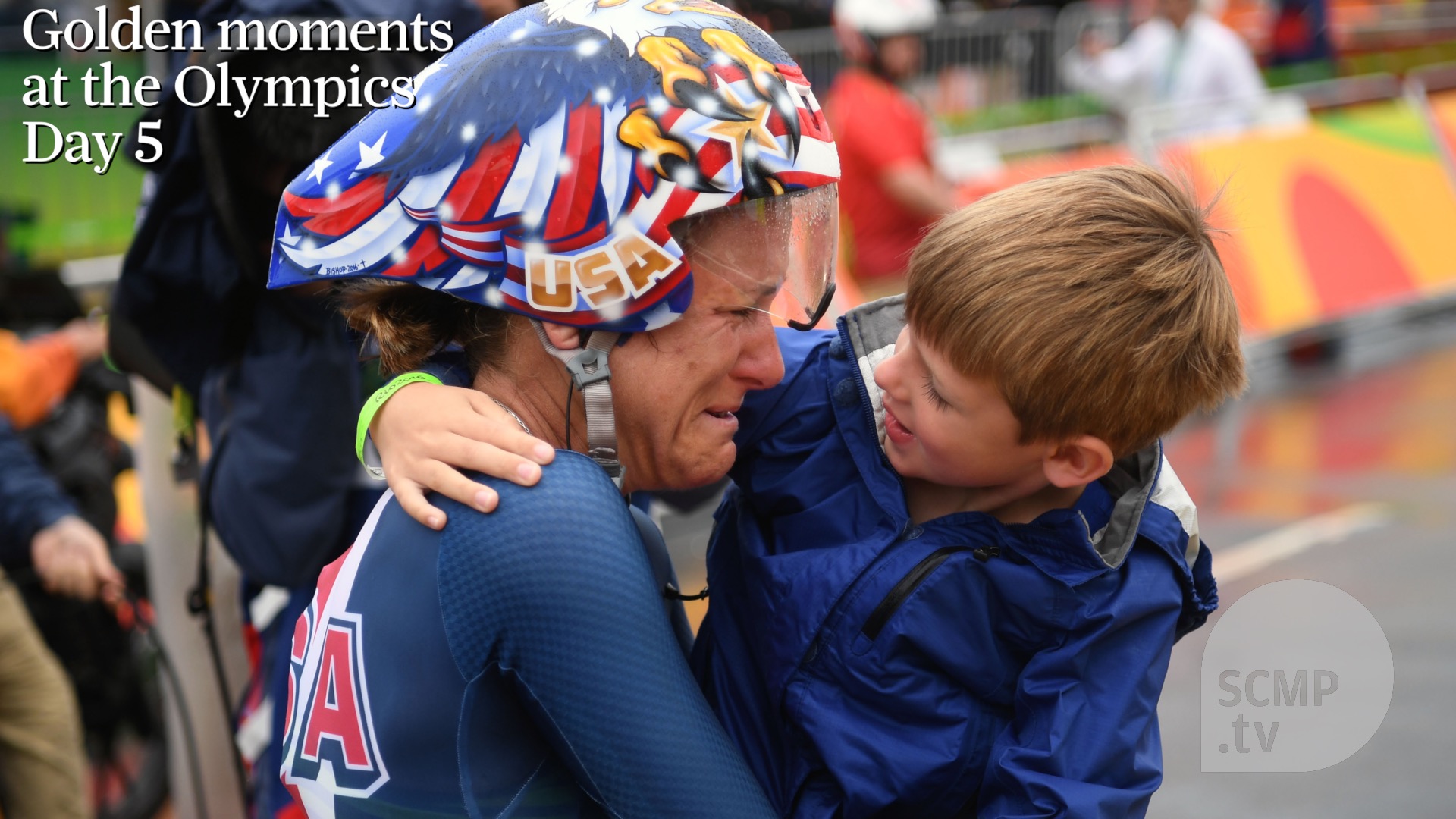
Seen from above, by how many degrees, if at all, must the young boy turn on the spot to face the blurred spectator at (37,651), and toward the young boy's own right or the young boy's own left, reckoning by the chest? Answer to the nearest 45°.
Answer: approximately 90° to the young boy's own right

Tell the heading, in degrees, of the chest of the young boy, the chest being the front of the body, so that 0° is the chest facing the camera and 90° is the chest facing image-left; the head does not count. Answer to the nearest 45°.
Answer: approximately 45°

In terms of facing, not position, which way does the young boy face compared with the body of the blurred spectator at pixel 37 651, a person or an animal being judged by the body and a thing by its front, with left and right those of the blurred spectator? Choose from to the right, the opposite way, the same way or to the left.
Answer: the opposite way

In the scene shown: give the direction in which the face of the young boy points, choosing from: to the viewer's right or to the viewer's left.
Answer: to the viewer's left

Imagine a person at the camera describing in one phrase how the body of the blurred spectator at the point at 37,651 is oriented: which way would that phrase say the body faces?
to the viewer's right

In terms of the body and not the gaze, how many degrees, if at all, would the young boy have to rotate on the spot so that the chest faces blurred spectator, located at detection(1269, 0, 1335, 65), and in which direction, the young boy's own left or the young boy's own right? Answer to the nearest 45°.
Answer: approximately 135° to the young boy's own right

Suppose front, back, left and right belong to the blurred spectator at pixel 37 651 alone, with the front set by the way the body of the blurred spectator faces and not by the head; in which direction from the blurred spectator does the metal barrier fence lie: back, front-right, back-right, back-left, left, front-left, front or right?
front-left
